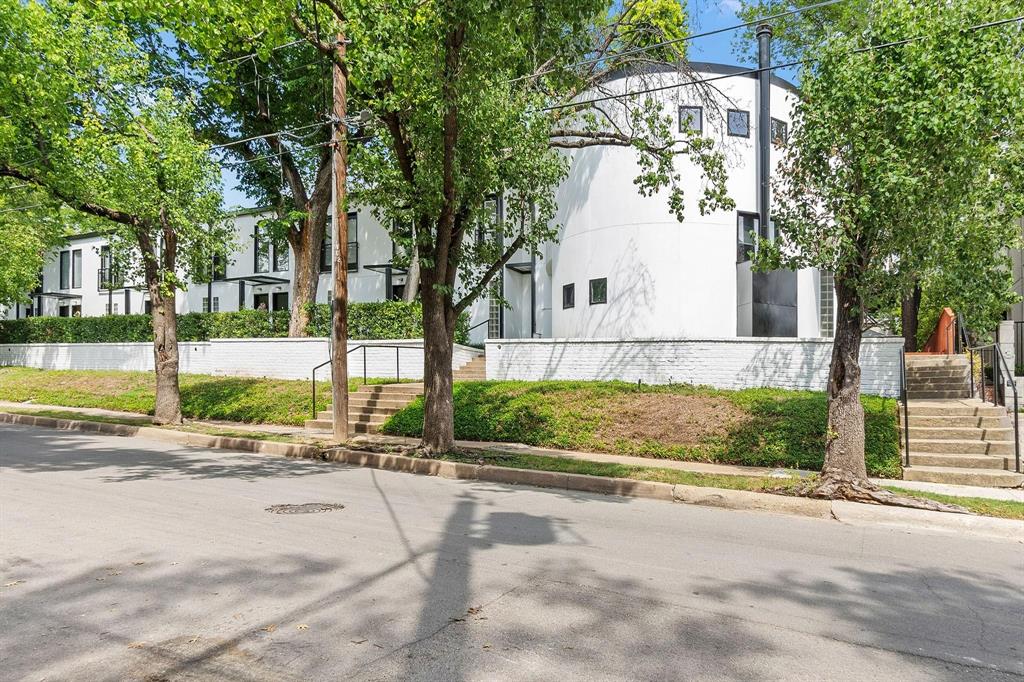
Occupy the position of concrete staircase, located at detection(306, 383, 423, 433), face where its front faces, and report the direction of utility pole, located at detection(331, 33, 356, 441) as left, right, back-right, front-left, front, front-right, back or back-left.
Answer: front

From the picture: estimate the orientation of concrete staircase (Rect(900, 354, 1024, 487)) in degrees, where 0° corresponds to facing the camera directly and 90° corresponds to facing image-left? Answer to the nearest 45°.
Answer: approximately 0°

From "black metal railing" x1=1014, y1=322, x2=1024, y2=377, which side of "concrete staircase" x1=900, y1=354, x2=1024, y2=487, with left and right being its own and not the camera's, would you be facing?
back

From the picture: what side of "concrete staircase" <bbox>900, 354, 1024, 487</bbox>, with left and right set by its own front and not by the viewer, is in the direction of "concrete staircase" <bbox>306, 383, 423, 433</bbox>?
right

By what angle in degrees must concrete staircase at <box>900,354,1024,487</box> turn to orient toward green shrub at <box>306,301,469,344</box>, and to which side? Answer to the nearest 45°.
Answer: approximately 90° to its right

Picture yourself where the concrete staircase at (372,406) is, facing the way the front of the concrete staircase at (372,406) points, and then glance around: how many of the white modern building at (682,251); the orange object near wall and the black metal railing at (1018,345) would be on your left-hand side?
3

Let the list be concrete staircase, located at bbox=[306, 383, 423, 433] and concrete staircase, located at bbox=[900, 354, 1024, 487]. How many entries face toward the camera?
2

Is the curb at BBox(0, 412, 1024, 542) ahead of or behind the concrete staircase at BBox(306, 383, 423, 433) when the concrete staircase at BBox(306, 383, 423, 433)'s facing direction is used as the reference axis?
ahead

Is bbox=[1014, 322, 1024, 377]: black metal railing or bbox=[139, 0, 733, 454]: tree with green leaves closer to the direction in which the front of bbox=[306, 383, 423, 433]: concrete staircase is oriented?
the tree with green leaves

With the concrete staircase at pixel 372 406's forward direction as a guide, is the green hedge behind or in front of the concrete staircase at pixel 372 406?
behind

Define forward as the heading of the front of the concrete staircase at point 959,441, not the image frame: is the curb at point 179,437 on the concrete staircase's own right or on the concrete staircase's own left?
on the concrete staircase's own right
